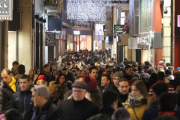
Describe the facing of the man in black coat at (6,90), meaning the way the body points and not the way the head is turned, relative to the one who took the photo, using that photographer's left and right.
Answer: facing the viewer and to the right of the viewer

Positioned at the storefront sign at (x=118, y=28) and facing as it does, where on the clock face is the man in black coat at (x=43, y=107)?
The man in black coat is roughly at 12 o'clock from the storefront sign.

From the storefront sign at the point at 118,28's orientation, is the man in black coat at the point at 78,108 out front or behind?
out front

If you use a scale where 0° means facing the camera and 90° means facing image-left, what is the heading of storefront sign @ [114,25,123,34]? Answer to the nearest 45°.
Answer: approximately 0°

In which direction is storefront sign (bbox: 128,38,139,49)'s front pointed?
toward the camera

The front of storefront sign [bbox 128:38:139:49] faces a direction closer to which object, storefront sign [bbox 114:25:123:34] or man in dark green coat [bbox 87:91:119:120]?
the man in dark green coat

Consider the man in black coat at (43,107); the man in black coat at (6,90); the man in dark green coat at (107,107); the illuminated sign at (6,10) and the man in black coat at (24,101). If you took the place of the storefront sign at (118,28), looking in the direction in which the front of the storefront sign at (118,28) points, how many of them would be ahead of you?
5

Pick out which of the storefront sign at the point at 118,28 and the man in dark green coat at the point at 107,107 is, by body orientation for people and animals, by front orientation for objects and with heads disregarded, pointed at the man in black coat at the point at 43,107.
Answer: the storefront sign

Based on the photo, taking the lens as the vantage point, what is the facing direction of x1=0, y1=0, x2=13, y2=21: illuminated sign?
facing the viewer

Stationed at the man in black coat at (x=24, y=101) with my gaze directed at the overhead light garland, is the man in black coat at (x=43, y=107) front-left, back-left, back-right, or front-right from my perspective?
back-right

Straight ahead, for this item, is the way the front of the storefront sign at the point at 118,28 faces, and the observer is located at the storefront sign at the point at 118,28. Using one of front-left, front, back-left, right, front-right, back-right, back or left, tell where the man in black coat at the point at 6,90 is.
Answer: front
